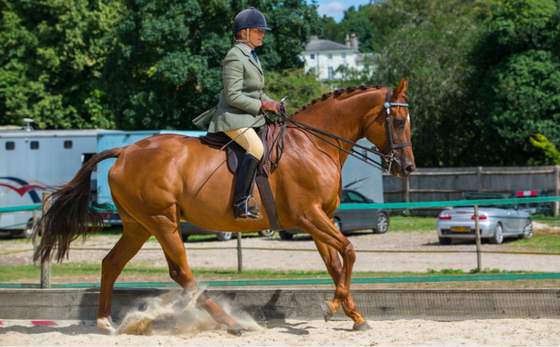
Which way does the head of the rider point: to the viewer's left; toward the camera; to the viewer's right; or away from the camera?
to the viewer's right

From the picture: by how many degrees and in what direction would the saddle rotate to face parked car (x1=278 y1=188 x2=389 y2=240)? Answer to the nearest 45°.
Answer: approximately 90° to its left

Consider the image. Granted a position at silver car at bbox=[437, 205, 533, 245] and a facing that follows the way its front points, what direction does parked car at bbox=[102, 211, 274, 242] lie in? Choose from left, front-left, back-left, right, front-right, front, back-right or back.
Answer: back-left

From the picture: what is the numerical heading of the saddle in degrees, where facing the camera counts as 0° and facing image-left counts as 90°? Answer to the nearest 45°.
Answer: approximately 270°

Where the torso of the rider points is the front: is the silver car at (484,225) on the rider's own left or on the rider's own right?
on the rider's own left

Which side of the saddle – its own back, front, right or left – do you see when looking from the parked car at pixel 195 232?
left

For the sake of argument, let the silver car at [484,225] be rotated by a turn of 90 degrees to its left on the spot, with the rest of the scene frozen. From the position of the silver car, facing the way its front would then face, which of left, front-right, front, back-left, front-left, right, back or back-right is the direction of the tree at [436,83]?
front-right

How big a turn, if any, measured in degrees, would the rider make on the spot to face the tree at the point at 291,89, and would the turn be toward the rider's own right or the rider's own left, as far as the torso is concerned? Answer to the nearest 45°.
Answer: approximately 90° to the rider's own left

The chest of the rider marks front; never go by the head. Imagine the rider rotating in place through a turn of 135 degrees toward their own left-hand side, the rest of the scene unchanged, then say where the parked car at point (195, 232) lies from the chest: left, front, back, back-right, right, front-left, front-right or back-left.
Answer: front-right

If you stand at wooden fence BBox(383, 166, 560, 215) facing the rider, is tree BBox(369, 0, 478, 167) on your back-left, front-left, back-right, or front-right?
back-right

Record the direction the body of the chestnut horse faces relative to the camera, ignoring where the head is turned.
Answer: to the viewer's right

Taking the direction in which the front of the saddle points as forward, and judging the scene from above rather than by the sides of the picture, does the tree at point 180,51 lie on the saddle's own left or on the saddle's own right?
on the saddle's own left

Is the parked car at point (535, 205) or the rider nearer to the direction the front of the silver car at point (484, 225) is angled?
the parked car
